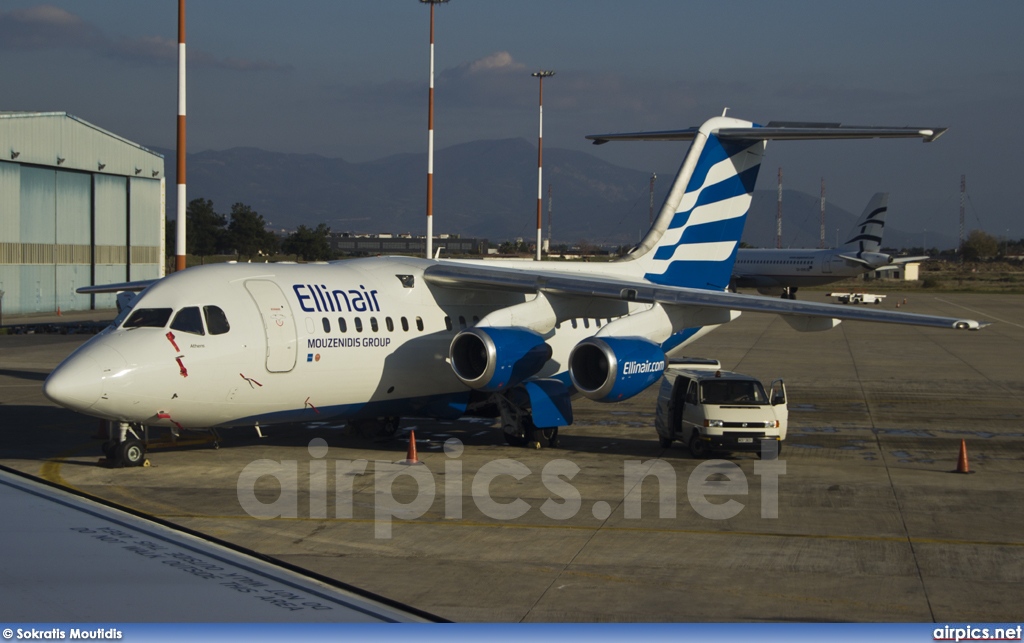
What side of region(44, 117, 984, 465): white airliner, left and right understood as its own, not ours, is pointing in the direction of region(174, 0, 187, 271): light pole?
right

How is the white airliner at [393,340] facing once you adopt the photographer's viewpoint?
facing the viewer and to the left of the viewer

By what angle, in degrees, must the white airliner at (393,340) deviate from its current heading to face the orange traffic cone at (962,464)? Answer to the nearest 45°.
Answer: approximately 135° to its left

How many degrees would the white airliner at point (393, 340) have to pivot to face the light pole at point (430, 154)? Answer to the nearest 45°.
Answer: approximately 135° to its right
